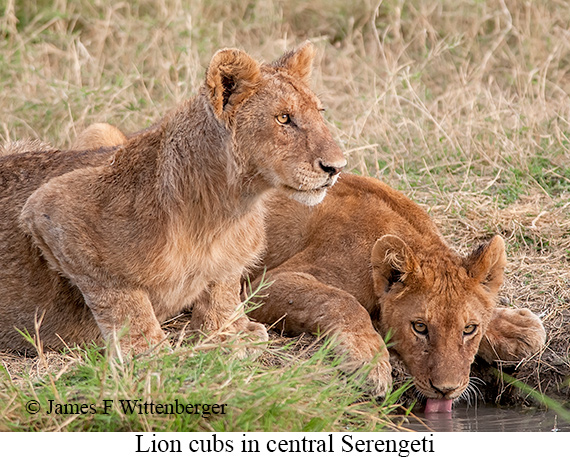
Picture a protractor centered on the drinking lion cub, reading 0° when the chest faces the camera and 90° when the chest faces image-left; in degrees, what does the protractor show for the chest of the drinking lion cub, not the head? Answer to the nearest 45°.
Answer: approximately 315°

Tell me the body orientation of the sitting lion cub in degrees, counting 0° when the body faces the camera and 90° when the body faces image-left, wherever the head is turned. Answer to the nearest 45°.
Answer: approximately 315°

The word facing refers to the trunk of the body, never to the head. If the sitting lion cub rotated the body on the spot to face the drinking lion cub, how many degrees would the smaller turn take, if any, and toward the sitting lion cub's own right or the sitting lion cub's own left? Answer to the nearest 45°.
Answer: approximately 45° to the sitting lion cub's own left

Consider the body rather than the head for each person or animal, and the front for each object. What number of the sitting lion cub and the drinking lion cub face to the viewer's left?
0

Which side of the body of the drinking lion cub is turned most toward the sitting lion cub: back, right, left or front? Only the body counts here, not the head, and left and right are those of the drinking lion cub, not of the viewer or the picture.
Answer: right
